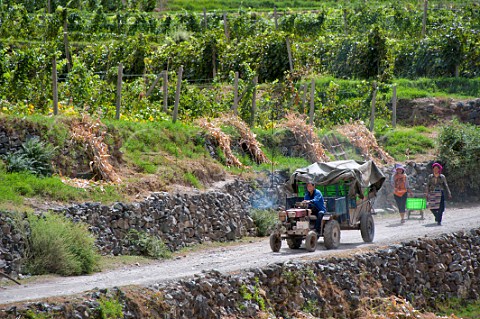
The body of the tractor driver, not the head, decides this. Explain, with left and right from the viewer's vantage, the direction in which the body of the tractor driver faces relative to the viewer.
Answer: facing the viewer and to the left of the viewer

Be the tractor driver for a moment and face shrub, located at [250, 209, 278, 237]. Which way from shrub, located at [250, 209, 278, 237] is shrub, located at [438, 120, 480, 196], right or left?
right

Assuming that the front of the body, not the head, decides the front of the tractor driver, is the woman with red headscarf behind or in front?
behind

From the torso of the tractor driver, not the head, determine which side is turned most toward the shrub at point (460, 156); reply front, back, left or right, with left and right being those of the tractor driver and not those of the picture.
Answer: back

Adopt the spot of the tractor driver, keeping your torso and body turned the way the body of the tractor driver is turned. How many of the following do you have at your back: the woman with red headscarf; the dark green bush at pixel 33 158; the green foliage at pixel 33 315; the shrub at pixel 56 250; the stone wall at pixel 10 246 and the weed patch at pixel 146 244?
1

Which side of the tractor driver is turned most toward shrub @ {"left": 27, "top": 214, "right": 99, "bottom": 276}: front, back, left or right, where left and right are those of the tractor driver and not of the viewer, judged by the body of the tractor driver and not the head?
front

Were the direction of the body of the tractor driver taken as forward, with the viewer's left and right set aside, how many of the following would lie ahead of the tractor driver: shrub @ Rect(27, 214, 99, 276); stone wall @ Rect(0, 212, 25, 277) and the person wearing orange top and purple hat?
2

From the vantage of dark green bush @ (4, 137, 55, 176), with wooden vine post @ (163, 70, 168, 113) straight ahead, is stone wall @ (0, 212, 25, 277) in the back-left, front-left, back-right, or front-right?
back-right

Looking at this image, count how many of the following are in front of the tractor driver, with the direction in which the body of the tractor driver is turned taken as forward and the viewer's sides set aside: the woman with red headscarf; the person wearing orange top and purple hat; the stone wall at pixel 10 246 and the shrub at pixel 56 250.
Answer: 2

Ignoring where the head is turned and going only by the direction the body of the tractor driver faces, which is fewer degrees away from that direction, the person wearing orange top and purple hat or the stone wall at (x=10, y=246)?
the stone wall

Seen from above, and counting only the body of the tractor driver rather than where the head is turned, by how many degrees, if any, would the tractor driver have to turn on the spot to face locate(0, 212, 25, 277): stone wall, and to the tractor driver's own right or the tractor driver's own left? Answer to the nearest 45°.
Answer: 0° — they already face it

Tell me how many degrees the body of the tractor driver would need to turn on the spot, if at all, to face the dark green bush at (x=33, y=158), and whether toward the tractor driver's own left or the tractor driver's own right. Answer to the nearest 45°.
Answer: approximately 45° to the tractor driver's own right

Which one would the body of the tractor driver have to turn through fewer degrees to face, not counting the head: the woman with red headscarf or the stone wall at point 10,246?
the stone wall

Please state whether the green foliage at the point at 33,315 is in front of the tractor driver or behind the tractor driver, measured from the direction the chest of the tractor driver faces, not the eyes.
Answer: in front

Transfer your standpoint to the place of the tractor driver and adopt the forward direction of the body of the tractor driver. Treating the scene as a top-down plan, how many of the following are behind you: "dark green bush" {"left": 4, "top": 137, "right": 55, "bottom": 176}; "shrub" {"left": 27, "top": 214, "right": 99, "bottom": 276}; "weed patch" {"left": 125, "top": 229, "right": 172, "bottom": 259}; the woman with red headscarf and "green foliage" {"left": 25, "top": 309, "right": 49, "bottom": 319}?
1

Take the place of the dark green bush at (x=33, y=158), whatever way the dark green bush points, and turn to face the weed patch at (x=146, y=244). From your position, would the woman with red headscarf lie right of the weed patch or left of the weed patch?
left

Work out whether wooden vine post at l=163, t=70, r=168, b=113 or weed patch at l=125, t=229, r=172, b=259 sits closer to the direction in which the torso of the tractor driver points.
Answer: the weed patch
